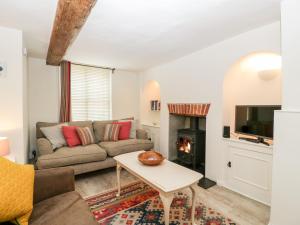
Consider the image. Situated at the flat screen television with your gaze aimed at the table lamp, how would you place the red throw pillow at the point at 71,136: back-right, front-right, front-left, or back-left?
front-right

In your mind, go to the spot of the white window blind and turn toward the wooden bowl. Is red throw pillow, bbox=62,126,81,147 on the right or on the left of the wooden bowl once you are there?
right

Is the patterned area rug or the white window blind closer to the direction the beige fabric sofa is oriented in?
the patterned area rug

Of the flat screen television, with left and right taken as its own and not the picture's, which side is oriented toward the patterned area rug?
front

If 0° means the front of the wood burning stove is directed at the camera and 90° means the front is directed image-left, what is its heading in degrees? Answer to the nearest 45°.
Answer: approximately 45°

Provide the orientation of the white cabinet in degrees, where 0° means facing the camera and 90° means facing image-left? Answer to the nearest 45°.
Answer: approximately 45°

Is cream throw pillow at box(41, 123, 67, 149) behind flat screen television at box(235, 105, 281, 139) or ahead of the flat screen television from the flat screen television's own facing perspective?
ahead

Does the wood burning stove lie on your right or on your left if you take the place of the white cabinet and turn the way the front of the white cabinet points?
on your right

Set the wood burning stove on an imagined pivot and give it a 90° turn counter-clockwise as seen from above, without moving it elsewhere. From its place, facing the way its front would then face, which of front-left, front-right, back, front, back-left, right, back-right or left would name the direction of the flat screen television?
front

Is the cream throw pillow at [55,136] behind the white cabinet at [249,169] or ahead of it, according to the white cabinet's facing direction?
ahead

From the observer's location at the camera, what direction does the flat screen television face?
facing the viewer and to the left of the viewer

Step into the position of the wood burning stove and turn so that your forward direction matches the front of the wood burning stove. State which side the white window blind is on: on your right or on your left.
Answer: on your right

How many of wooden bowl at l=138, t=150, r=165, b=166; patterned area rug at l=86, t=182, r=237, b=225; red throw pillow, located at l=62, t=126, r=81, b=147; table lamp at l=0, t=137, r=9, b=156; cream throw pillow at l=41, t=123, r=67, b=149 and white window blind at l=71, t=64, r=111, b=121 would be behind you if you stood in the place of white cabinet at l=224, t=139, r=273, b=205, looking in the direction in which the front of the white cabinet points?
0

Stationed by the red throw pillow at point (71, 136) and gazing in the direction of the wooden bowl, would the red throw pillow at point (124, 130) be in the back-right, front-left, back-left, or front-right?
front-left

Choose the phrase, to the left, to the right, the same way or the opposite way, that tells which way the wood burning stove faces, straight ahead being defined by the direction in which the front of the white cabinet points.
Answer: the same way

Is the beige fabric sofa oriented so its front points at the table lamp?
no

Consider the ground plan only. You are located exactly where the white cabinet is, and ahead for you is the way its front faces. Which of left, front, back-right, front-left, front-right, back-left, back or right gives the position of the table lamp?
front

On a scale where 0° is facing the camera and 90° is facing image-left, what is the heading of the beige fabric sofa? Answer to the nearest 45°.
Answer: approximately 315°
